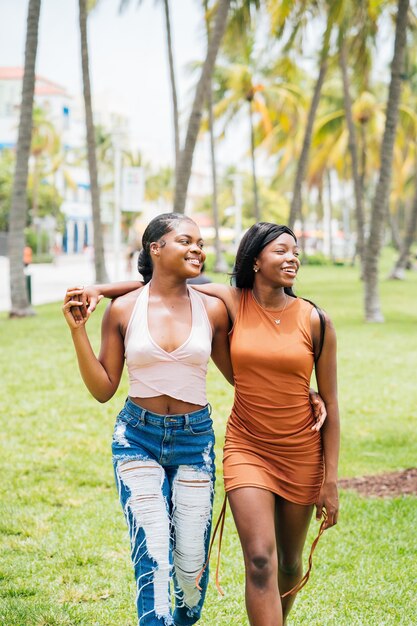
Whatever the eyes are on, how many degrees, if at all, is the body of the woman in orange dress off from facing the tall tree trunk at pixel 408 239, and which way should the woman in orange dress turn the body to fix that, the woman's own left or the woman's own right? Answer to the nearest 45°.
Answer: approximately 180°

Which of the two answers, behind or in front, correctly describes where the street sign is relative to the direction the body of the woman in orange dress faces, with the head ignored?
behind

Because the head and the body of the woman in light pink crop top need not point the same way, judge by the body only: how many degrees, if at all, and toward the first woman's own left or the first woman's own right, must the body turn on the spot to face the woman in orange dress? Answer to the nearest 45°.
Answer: approximately 90° to the first woman's own left

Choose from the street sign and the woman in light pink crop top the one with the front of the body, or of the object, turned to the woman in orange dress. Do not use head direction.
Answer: the street sign

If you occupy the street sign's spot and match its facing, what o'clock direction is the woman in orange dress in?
The woman in orange dress is roughly at 12 o'clock from the street sign.

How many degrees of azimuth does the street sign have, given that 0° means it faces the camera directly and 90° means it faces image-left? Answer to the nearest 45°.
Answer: approximately 0°

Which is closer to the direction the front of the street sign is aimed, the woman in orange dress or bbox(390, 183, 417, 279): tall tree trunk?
the woman in orange dress

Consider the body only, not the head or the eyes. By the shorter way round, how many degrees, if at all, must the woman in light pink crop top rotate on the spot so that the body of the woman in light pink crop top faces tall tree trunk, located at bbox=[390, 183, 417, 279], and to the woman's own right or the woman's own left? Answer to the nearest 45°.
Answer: approximately 180°

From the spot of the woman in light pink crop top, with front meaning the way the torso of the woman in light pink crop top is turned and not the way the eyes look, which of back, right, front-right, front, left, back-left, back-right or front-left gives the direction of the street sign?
back
